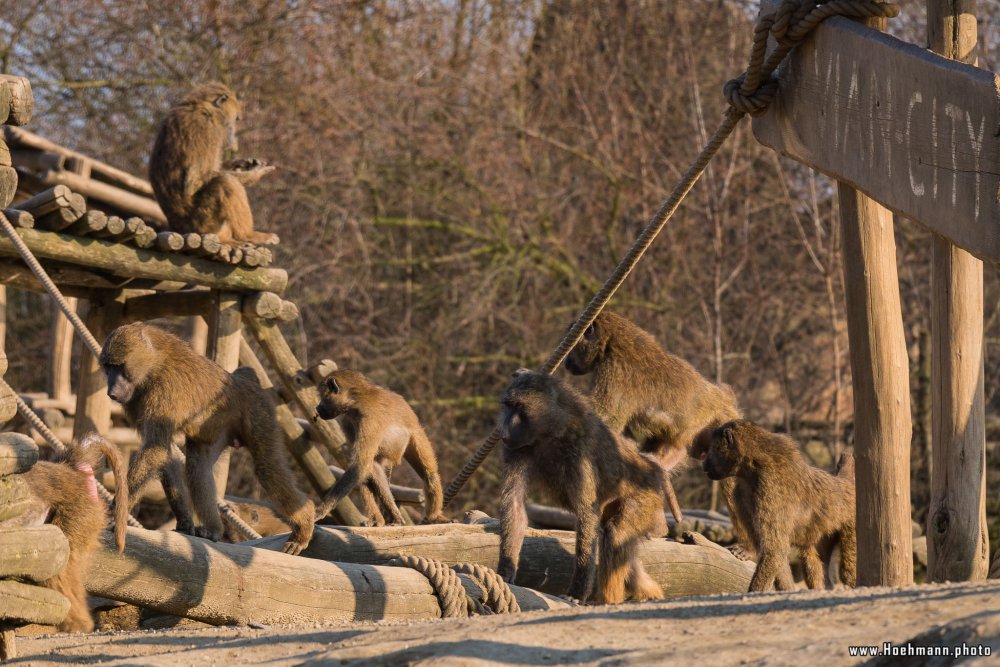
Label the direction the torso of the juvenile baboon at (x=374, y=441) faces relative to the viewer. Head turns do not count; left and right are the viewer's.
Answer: facing to the left of the viewer

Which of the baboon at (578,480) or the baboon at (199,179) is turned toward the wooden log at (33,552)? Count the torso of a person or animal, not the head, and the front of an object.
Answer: the baboon at (578,480)

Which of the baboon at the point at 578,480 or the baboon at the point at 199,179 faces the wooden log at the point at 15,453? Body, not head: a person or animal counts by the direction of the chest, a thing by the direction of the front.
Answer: the baboon at the point at 578,480

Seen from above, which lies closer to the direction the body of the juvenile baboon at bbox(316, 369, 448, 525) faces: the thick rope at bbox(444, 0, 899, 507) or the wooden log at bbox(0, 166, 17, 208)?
the wooden log

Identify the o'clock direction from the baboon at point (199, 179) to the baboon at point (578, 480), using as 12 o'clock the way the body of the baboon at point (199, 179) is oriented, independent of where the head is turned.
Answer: the baboon at point (578, 480) is roughly at 2 o'clock from the baboon at point (199, 179).

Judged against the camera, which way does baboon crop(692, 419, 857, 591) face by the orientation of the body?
to the viewer's left

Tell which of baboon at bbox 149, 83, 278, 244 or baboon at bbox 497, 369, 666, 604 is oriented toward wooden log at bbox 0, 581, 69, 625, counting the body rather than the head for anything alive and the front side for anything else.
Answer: baboon at bbox 497, 369, 666, 604

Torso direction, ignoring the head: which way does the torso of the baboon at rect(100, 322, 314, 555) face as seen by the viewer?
to the viewer's left

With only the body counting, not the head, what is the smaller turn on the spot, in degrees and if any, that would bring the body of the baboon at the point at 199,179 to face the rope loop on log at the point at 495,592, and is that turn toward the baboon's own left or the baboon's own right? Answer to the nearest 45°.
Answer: approximately 90° to the baboon's own right

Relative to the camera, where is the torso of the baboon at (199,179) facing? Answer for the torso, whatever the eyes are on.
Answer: to the viewer's right

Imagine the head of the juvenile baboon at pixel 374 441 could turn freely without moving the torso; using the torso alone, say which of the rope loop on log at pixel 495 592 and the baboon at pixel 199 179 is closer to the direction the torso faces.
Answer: the baboon
